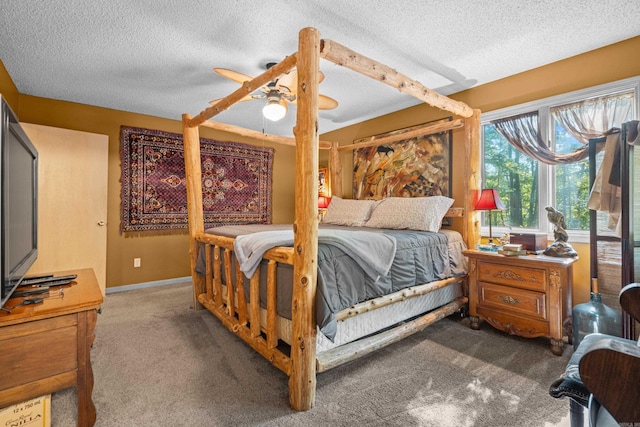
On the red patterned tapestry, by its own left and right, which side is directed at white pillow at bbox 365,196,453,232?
front

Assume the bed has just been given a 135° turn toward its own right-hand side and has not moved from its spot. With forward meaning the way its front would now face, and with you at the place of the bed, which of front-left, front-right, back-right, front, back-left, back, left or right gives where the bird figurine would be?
right

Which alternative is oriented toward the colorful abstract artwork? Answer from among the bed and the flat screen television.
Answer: the flat screen television

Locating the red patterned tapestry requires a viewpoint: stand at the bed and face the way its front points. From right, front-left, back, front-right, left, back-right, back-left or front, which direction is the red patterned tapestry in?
right

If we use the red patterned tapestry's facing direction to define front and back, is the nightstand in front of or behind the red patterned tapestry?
in front

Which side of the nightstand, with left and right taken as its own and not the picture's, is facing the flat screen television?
front

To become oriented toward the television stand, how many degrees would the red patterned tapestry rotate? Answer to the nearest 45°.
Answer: approximately 45° to its right

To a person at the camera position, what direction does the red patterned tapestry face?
facing the viewer and to the right of the viewer

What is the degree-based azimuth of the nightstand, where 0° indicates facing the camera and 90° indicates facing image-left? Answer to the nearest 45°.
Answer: approximately 45°

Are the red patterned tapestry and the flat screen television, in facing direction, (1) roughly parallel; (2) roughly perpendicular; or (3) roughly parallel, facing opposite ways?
roughly perpendicular

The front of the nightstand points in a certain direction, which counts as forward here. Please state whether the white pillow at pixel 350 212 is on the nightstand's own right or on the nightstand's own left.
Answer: on the nightstand's own right

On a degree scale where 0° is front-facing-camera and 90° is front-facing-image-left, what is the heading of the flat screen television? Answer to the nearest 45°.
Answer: approximately 270°

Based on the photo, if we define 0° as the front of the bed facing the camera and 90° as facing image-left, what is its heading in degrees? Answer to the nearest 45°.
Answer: approximately 45°

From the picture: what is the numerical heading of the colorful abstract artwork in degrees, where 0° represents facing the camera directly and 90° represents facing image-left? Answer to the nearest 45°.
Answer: approximately 45°

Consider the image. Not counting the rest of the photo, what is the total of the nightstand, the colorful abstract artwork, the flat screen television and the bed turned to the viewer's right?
1

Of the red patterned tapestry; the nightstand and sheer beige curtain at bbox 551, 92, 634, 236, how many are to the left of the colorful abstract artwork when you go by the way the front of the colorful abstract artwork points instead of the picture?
2
